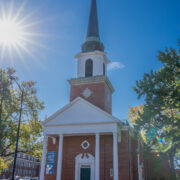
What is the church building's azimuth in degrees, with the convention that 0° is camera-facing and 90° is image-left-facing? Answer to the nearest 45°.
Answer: approximately 0°

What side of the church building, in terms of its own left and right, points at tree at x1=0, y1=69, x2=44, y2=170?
right

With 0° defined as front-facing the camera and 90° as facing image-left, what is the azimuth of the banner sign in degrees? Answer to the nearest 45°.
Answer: approximately 0°

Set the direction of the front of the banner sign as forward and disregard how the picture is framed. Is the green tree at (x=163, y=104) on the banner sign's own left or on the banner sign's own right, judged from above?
on the banner sign's own left

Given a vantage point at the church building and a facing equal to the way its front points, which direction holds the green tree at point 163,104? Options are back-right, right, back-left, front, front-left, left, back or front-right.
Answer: front-left

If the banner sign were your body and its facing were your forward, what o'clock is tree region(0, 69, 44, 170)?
The tree is roughly at 4 o'clock from the banner sign.
